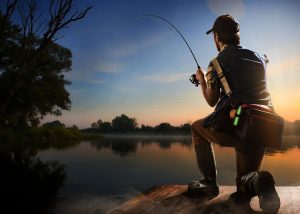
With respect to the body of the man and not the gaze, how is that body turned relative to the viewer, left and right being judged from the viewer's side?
facing away from the viewer and to the left of the viewer

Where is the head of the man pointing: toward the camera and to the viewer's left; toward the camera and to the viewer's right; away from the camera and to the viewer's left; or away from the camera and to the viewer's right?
away from the camera and to the viewer's left
